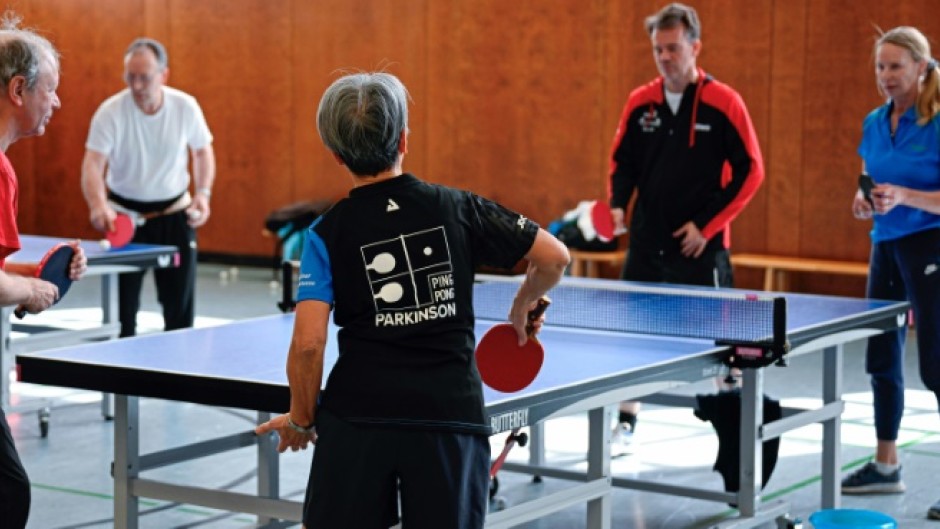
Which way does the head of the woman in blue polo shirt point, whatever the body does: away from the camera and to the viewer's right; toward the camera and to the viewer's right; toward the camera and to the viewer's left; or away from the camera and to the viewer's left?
toward the camera and to the viewer's left

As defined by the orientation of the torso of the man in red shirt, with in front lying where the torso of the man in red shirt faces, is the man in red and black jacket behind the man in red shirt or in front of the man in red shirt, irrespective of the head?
in front

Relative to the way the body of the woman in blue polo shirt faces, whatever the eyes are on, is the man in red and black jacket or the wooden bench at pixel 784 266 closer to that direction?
the man in red and black jacket

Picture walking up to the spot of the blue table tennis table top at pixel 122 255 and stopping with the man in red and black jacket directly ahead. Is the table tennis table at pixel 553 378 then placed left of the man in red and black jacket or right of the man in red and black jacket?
right

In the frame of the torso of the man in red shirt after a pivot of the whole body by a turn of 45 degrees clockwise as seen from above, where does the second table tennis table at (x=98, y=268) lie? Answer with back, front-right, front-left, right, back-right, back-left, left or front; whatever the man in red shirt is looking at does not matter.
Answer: back-left

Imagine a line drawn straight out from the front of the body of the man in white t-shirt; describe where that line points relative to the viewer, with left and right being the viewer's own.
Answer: facing the viewer

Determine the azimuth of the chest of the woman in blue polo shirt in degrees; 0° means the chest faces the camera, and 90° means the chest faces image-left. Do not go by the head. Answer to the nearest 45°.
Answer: approximately 45°

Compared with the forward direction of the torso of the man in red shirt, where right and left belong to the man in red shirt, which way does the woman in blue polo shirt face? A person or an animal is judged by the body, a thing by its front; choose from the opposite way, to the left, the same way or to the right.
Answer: the opposite way

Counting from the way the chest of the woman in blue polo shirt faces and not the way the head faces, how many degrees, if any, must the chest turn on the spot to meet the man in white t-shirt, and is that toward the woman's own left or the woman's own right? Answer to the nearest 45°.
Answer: approximately 45° to the woman's own right

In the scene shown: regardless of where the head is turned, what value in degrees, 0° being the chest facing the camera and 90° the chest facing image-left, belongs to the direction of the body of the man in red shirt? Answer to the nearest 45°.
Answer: approximately 270°

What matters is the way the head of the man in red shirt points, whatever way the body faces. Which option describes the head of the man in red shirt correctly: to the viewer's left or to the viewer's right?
to the viewer's right

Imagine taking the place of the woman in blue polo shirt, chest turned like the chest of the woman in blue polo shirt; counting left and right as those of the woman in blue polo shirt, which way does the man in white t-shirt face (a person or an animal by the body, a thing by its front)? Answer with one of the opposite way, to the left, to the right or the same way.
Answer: to the left

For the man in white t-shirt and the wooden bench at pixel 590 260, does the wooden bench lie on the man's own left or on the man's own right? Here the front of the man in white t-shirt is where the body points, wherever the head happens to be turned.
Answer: on the man's own left
